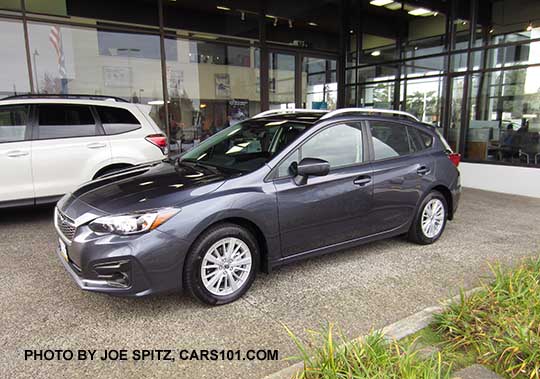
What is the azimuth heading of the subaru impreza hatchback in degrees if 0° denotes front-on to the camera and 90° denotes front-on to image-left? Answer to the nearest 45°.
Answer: approximately 45°

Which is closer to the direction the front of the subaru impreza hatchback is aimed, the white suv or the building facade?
the white suv

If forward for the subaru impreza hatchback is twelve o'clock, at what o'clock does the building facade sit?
The building facade is roughly at 5 o'clock from the subaru impreza hatchback.

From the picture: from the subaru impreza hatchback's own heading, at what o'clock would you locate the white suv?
The white suv is roughly at 3 o'clock from the subaru impreza hatchback.
